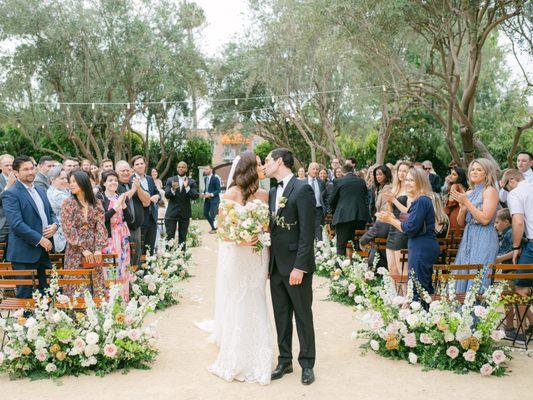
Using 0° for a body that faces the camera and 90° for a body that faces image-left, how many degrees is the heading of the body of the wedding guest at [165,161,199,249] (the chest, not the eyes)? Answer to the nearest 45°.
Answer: approximately 0°

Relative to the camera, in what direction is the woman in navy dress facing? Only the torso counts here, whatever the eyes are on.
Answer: to the viewer's left

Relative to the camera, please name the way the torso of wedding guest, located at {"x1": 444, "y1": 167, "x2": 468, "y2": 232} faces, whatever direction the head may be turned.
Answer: to the viewer's left

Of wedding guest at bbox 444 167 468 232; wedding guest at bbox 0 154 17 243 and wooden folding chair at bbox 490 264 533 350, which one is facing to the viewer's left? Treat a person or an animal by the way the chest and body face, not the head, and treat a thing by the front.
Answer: wedding guest at bbox 444 167 468 232

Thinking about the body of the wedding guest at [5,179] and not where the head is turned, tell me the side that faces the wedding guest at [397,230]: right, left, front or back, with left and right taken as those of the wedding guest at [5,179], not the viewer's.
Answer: front

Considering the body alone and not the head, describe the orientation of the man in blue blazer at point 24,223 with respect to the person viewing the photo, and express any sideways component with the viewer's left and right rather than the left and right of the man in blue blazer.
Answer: facing the viewer and to the right of the viewer

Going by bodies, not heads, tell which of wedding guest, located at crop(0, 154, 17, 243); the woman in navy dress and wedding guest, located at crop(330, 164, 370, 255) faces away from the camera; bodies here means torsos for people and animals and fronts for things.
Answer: wedding guest, located at crop(330, 164, 370, 255)

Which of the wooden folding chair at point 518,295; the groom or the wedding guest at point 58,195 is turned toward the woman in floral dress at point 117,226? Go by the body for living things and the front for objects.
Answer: the wedding guest

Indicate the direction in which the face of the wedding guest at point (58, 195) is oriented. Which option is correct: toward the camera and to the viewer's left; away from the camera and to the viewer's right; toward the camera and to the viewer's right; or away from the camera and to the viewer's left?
toward the camera and to the viewer's right

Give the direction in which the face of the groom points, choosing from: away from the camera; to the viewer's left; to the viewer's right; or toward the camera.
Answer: to the viewer's left

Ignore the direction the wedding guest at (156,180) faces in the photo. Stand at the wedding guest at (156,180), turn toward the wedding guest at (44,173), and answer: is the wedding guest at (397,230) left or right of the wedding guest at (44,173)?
left

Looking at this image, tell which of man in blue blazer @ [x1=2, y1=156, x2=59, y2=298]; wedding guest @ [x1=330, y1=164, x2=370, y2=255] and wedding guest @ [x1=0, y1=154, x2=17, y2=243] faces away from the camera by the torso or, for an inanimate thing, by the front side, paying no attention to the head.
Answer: wedding guest @ [x1=330, y1=164, x2=370, y2=255]

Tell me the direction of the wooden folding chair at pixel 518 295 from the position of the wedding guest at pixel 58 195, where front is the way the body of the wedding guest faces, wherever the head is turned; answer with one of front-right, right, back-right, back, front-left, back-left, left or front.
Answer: front

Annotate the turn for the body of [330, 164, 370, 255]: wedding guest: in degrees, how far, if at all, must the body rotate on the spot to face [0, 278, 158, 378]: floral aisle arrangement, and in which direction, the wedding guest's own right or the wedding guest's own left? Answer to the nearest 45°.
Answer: approximately 135° to the wedding guest's own left

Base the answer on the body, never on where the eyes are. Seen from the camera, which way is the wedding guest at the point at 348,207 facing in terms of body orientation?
away from the camera
